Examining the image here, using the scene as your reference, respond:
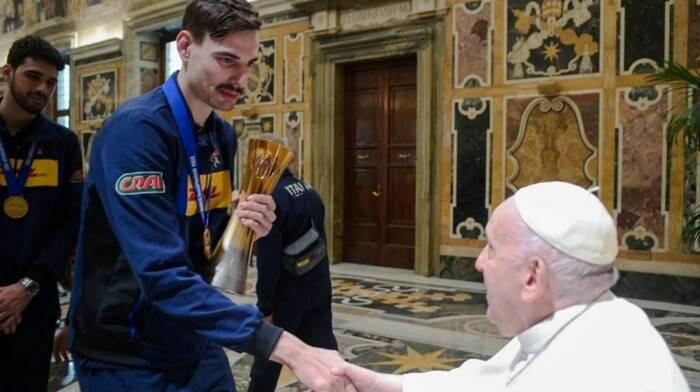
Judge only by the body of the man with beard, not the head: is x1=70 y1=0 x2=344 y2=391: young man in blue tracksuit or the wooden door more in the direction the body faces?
the young man in blue tracksuit

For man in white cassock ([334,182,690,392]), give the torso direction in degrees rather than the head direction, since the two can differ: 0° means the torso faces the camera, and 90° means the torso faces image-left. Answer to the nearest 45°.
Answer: approximately 90°

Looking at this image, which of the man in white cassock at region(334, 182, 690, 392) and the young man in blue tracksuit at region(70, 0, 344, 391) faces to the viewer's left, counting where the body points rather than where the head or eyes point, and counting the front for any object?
the man in white cassock

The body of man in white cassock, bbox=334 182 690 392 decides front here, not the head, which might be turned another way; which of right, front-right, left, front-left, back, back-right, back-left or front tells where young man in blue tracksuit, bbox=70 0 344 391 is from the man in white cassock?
front

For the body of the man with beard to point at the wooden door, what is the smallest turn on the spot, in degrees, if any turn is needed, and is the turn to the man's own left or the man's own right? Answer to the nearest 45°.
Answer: approximately 135° to the man's own left

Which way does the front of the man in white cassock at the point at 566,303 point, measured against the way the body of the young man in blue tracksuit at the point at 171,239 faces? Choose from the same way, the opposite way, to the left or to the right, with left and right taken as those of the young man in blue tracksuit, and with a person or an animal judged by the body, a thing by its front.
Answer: the opposite way

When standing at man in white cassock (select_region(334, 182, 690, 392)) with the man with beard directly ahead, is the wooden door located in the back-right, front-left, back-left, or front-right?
front-right

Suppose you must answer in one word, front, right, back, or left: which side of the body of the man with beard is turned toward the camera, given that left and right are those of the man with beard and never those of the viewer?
front

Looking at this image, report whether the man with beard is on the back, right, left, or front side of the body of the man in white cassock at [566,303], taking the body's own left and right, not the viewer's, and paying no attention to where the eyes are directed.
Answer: front

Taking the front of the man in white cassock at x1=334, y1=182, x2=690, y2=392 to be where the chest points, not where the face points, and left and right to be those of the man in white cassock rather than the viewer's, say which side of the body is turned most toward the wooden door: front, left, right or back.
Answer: right

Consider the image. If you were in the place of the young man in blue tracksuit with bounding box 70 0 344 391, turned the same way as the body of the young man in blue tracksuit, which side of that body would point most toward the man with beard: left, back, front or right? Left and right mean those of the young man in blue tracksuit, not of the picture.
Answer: back

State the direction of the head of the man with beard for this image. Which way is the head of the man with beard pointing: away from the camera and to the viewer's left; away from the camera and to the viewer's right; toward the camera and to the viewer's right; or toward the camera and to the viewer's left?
toward the camera and to the viewer's right
